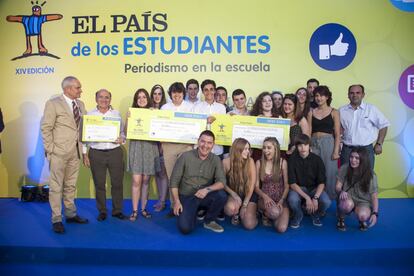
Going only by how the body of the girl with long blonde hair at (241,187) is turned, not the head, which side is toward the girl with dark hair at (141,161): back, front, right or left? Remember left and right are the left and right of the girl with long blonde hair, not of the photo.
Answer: right

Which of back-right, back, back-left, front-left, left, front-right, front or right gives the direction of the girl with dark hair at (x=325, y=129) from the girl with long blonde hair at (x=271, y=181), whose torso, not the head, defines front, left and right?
back-left

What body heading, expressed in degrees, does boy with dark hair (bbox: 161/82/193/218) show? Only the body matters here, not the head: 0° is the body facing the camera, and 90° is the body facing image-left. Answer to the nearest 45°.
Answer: approximately 0°

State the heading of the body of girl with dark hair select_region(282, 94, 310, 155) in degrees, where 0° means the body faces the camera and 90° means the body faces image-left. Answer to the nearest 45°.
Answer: approximately 45°

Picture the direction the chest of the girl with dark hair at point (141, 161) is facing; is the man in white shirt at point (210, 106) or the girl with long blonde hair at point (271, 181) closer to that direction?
the girl with long blonde hair

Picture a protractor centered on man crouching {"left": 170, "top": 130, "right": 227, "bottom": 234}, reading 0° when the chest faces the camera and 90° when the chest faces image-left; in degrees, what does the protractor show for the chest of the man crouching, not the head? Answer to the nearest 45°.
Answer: approximately 0°

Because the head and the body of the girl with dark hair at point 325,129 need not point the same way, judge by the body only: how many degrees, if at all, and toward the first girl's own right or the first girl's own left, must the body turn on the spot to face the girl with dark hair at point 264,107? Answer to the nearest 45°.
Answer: approximately 45° to the first girl's own right
